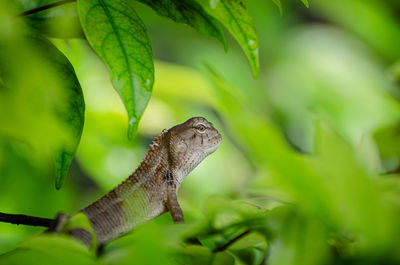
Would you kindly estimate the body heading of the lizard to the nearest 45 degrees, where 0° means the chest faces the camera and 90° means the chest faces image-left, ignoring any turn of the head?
approximately 270°
